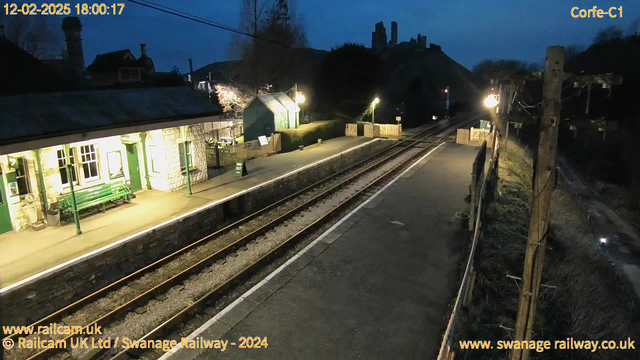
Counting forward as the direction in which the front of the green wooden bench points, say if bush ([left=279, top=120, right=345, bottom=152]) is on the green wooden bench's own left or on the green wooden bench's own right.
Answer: on the green wooden bench's own left

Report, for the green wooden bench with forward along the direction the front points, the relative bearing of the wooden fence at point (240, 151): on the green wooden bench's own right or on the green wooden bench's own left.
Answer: on the green wooden bench's own left

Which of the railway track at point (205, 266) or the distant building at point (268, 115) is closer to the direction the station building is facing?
the railway track

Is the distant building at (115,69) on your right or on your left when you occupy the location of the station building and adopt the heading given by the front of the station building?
on your left

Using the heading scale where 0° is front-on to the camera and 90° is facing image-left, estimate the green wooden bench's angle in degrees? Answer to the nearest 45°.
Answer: approximately 315°

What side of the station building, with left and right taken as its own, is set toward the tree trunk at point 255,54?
left

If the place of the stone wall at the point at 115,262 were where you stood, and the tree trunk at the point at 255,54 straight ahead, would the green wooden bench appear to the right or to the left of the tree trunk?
left

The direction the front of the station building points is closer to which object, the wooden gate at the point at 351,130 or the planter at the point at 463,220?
the planter

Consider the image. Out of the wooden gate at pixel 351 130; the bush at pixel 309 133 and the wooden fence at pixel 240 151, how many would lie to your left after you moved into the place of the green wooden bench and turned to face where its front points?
3

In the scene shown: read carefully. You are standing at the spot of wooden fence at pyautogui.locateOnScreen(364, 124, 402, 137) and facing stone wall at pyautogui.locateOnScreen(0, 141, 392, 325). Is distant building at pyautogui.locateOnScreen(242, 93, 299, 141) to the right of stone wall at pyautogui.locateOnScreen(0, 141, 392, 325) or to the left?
right

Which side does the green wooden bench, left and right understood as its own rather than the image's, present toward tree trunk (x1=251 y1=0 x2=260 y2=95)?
left

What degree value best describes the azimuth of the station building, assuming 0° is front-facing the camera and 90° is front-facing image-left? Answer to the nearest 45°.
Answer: approximately 315°

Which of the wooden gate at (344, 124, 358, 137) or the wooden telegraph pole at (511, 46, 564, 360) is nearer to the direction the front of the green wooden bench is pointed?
the wooden telegraph pole
